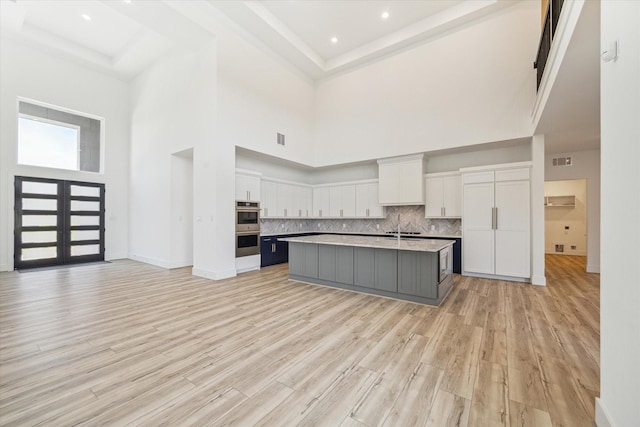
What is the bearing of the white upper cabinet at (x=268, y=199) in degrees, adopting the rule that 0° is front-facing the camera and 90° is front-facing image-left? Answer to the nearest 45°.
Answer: approximately 315°

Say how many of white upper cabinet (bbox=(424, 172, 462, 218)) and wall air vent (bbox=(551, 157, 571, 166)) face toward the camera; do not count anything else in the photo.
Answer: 2

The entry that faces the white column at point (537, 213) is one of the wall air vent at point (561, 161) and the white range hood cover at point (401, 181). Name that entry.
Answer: the wall air vent

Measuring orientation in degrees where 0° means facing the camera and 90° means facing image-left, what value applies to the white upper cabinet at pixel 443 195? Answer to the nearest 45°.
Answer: approximately 0°

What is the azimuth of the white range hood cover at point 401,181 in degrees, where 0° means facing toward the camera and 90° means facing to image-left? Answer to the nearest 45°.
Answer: approximately 45°

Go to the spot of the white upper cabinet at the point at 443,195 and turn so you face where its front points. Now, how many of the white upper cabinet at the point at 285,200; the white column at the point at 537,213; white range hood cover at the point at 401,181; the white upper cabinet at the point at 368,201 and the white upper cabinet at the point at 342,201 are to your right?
4
